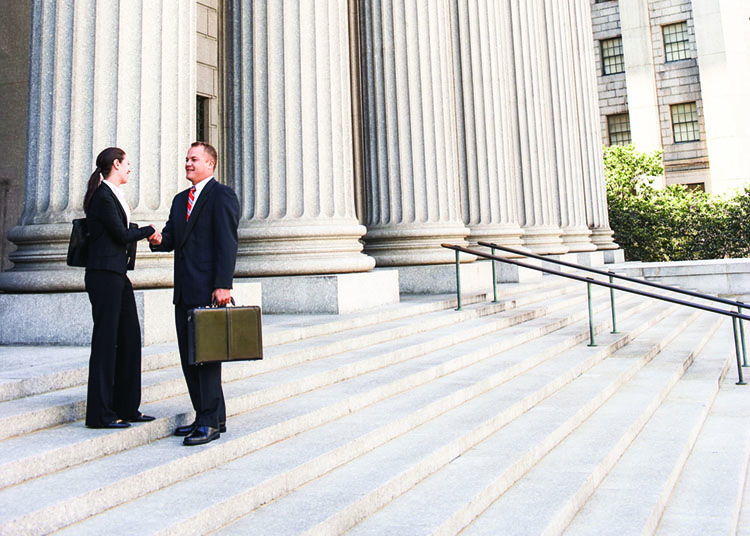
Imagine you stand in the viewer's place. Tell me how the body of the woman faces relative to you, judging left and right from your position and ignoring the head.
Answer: facing to the right of the viewer

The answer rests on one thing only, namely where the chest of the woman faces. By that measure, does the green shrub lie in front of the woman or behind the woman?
in front

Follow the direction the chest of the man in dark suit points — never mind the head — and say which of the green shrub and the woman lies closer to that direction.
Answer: the woman

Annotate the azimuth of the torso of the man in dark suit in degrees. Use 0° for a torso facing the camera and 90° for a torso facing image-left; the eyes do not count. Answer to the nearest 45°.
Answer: approximately 45°

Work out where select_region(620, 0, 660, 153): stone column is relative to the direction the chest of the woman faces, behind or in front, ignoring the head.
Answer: in front

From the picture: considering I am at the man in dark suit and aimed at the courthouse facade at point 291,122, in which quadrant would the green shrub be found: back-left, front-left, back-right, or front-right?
front-right

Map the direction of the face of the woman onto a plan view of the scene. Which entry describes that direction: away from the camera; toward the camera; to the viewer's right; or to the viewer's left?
to the viewer's right

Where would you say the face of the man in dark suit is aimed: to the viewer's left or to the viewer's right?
to the viewer's left

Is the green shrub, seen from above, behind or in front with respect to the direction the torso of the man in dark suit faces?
behind

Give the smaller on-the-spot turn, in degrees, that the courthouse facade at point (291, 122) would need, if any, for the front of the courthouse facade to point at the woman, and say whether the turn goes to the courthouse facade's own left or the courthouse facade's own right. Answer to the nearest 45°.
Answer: approximately 45° to the courthouse facade's own right

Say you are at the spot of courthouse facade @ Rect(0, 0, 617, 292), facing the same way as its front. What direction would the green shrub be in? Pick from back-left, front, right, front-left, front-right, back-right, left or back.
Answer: left

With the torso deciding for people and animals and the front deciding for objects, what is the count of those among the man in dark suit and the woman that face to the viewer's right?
1

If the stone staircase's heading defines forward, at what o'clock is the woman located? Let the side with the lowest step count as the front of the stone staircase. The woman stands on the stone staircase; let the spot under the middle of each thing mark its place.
The woman is roughly at 4 o'clock from the stone staircase.
